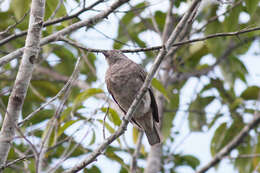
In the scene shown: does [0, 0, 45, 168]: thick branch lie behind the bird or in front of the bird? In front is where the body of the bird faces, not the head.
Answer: in front

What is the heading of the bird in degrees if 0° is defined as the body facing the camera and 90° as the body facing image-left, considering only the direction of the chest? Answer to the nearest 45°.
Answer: approximately 45°
